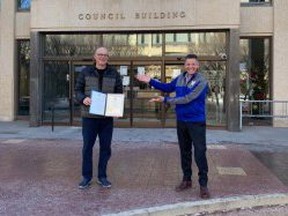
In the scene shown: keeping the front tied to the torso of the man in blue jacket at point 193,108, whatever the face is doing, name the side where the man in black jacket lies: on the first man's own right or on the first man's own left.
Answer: on the first man's own right

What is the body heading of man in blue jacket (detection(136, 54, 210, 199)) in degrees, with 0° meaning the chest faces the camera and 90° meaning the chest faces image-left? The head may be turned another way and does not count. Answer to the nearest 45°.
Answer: approximately 45°

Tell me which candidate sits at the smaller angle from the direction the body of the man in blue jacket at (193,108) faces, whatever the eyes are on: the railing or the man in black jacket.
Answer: the man in black jacket

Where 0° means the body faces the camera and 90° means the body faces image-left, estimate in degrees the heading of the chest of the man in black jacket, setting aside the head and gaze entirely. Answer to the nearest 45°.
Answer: approximately 0°

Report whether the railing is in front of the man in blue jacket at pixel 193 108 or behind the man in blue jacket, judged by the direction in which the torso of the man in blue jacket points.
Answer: behind

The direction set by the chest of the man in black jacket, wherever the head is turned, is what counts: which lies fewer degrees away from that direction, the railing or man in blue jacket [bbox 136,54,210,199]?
the man in blue jacket

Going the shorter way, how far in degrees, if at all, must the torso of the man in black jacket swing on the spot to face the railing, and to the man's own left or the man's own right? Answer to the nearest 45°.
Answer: approximately 135° to the man's own left

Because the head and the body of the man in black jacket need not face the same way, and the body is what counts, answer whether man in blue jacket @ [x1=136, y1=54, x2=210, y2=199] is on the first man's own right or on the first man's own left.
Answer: on the first man's own left
